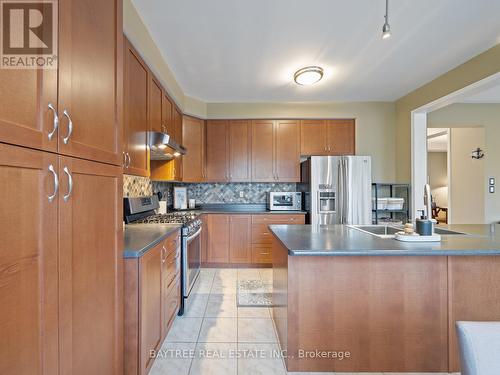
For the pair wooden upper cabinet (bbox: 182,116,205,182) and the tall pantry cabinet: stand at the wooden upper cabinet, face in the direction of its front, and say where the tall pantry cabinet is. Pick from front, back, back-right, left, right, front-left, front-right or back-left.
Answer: front-right

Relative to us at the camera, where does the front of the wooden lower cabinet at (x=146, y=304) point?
facing to the right of the viewer

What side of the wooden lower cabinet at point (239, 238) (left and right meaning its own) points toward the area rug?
front

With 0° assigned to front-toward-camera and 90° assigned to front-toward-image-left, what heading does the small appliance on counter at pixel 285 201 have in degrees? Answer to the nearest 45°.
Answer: approximately 0°

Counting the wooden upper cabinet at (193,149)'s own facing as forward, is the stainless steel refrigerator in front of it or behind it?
in front

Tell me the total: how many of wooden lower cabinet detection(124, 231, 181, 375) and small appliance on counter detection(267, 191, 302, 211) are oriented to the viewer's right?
1

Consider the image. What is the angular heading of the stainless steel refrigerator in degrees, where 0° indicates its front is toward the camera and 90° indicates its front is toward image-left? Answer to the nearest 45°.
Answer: approximately 0°
